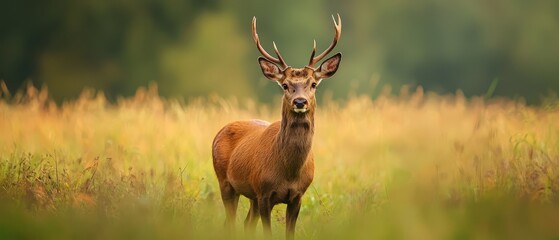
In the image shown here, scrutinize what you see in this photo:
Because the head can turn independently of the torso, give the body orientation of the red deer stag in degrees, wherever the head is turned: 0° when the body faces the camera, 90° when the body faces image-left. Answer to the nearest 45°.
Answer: approximately 315°
